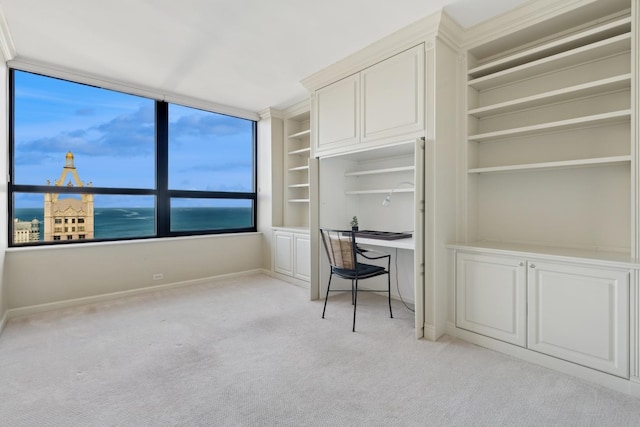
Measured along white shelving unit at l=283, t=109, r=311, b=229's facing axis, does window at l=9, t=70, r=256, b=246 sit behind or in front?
in front

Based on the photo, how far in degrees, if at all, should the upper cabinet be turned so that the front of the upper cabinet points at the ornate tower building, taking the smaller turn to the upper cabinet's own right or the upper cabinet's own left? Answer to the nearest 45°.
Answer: approximately 45° to the upper cabinet's own right

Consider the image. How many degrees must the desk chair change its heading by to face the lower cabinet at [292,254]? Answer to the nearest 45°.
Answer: approximately 90° to its left

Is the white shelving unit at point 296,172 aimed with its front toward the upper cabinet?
no

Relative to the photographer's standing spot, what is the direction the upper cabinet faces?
facing the viewer and to the left of the viewer

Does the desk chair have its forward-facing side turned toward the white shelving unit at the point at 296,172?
no

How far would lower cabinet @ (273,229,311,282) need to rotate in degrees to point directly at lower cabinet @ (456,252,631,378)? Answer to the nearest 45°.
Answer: approximately 90° to its left

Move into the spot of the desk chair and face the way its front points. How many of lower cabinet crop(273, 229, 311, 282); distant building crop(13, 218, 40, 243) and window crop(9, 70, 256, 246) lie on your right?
0

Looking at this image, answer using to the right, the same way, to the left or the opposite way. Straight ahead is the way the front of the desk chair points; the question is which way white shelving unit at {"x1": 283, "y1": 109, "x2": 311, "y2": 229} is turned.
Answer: the opposite way

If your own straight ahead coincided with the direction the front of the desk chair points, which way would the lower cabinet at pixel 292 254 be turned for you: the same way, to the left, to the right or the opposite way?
the opposite way

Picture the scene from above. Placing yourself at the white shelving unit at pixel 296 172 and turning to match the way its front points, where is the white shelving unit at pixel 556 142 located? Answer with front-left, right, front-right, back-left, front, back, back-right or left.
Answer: left

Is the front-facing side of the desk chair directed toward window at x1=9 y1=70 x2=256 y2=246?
no

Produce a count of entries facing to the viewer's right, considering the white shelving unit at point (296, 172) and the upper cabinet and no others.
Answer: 0

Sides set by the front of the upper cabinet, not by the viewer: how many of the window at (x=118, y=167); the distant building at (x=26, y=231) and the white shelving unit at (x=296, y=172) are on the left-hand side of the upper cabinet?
0

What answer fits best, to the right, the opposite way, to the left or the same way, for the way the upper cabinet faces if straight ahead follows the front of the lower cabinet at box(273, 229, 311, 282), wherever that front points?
the same way

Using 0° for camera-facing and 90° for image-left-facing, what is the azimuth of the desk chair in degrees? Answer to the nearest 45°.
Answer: approximately 225°

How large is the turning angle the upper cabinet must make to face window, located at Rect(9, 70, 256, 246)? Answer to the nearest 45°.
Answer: approximately 45° to its right
